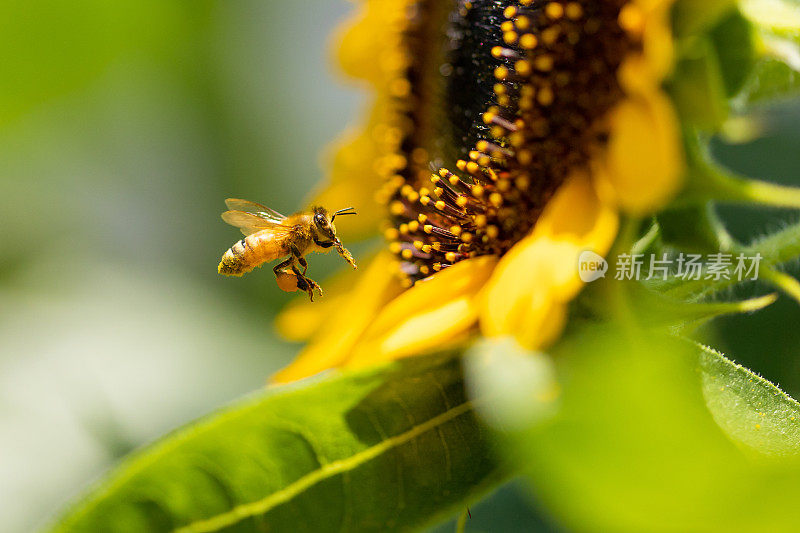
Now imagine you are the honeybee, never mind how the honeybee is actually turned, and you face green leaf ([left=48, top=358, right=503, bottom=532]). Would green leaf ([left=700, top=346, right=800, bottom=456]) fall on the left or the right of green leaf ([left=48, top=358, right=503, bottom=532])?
left

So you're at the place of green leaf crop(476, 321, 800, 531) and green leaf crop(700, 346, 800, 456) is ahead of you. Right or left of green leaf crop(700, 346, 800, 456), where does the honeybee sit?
left

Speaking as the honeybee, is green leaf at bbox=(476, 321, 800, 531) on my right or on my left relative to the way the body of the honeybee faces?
on my right

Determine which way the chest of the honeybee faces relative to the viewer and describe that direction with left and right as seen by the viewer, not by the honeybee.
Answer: facing to the right of the viewer

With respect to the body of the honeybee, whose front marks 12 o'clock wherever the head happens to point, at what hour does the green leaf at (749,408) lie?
The green leaf is roughly at 12 o'clock from the honeybee.

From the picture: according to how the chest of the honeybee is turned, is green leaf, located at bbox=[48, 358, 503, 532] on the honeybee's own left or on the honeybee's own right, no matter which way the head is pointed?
on the honeybee's own right
